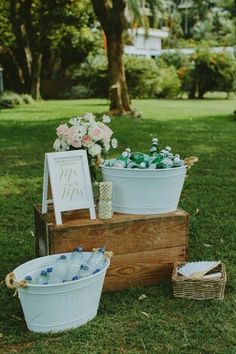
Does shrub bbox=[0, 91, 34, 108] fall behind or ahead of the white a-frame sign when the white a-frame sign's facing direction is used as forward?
behind

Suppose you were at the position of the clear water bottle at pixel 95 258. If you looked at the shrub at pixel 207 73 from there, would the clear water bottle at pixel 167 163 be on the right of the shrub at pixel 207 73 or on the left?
right

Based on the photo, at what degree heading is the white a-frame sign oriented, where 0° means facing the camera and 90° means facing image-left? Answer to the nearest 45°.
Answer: approximately 315°

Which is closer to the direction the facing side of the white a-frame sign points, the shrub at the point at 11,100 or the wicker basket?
the wicker basket

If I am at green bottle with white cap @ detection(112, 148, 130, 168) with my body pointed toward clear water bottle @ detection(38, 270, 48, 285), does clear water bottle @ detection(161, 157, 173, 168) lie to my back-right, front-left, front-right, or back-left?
back-left

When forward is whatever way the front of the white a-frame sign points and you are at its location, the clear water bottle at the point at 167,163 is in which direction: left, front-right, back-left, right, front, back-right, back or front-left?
front-left

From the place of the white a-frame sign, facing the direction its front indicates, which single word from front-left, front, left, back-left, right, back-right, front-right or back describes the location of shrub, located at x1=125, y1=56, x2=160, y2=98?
back-left
